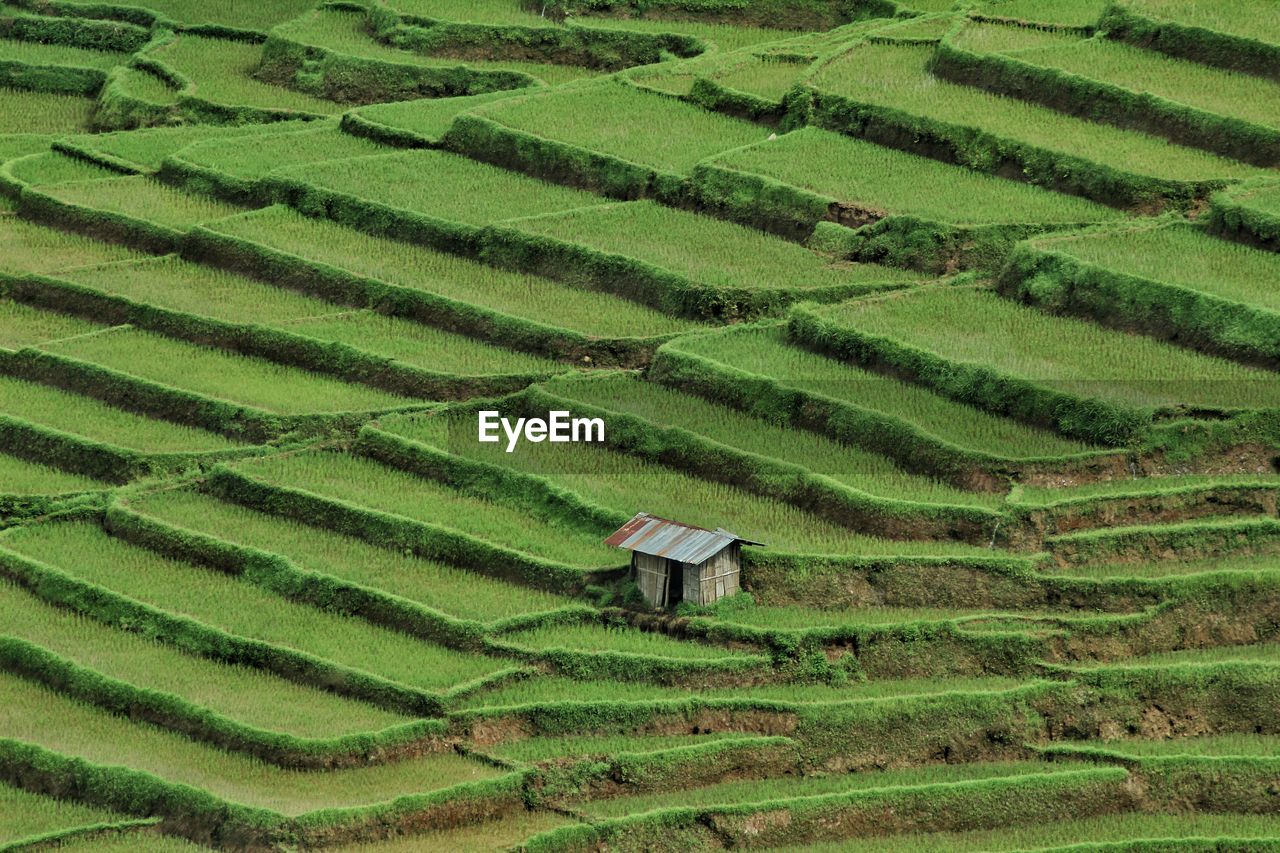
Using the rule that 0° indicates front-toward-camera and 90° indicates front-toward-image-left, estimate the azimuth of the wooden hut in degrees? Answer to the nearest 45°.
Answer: approximately 45°
